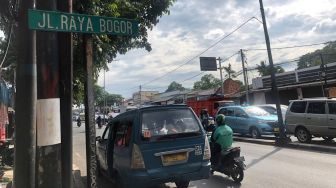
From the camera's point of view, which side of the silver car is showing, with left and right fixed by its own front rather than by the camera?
right

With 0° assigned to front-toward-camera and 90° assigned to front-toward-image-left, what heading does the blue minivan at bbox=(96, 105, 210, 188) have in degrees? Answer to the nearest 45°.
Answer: approximately 135°

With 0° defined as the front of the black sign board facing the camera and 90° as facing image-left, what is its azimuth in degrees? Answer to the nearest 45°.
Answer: approximately 0°

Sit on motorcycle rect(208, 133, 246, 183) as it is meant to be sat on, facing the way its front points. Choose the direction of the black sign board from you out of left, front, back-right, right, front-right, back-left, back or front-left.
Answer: front-right

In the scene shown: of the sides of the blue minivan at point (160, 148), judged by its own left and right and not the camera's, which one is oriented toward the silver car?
right

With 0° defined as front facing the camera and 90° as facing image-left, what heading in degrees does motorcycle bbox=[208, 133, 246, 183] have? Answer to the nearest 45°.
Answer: approximately 135°

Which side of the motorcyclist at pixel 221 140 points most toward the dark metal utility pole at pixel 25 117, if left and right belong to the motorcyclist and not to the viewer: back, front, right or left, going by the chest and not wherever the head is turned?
left

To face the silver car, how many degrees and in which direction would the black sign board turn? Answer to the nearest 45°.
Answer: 0° — it already faces it

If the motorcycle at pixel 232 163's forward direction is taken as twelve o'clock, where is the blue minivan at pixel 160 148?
The blue minivan is roughly at 9 o'clock from the motorcycle.
